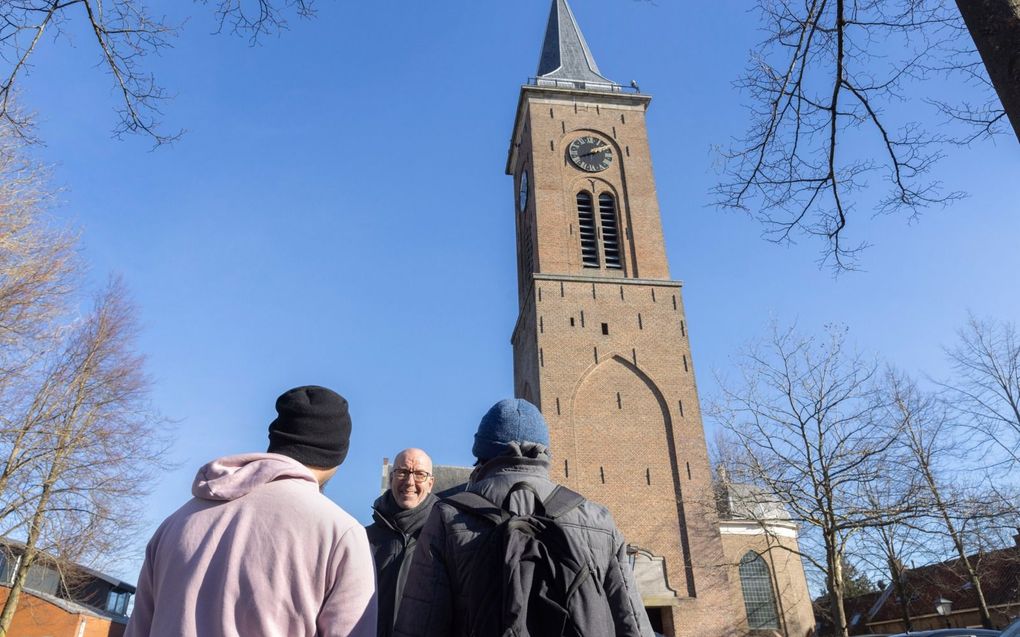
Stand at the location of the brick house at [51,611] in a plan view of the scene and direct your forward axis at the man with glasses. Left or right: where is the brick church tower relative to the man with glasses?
left

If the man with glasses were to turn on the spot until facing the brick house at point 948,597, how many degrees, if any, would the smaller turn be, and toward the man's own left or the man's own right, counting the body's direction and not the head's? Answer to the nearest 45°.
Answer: approximately 135° to the man's own left

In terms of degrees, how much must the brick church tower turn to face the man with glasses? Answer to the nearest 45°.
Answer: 0° — it already faces them

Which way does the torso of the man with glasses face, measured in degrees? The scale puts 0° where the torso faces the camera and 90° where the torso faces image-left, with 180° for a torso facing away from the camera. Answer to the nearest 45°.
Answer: approximately 0°

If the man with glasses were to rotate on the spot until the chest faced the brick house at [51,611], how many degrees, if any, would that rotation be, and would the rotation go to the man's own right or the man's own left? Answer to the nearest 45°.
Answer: approximately 135° to the man's own right

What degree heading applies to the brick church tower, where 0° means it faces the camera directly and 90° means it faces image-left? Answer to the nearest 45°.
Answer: approximately 0°

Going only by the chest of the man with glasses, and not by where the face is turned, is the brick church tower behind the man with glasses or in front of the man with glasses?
behind

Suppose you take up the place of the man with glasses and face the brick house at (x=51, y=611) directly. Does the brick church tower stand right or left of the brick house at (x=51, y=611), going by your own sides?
right

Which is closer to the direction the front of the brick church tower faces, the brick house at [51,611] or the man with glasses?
the man with glasses
